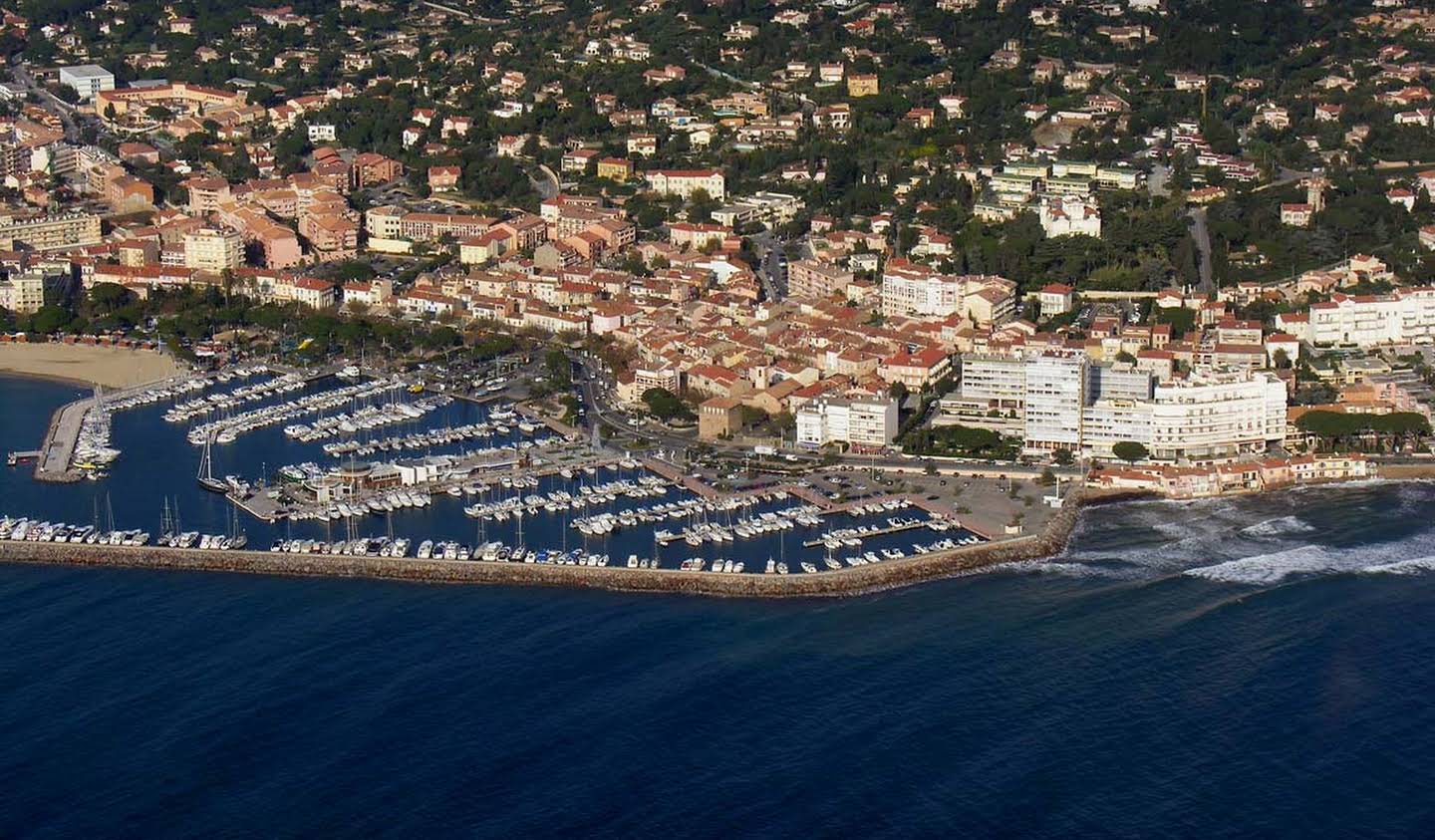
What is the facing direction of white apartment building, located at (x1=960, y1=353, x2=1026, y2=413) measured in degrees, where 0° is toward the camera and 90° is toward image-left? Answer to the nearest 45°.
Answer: approximately 0°

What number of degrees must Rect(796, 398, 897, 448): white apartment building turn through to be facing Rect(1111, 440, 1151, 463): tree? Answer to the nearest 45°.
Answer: approximately 90° to its left

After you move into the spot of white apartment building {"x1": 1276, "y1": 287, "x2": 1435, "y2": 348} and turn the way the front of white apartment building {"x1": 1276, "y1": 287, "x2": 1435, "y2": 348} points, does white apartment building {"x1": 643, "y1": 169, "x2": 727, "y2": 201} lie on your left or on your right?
on your right

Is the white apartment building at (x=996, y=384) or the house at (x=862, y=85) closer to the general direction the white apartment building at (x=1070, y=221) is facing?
the white apartment building

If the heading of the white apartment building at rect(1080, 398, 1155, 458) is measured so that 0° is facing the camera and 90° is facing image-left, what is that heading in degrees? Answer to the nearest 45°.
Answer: approximately 0°

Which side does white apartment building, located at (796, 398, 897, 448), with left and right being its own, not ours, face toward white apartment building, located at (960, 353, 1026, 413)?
left

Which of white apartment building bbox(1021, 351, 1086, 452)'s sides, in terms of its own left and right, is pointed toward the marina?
right
